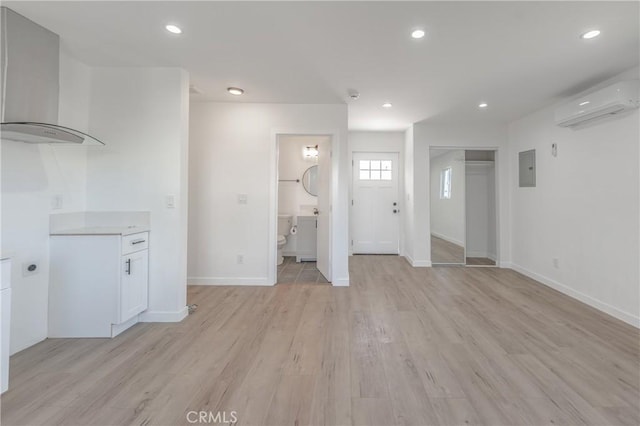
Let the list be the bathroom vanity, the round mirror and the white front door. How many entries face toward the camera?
3

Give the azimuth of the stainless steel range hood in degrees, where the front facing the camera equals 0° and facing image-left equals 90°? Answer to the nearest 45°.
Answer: approximately 315°

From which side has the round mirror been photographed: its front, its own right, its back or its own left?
front

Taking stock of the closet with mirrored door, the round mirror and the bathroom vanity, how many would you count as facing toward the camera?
3

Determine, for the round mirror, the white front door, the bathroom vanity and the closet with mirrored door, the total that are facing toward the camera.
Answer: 4

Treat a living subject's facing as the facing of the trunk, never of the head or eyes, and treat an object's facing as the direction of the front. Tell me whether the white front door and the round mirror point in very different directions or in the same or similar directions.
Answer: same or similar directions

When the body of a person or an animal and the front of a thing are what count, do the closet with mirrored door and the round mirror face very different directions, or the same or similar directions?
same or similar directions

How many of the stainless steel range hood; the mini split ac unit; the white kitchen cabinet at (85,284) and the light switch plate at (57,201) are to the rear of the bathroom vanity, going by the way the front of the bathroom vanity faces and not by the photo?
0

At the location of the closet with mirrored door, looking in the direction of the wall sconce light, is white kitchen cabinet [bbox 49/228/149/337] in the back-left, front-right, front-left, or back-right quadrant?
front-left

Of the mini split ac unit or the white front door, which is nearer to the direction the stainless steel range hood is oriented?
the mini split ac unit

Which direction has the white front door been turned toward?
toward the camera
